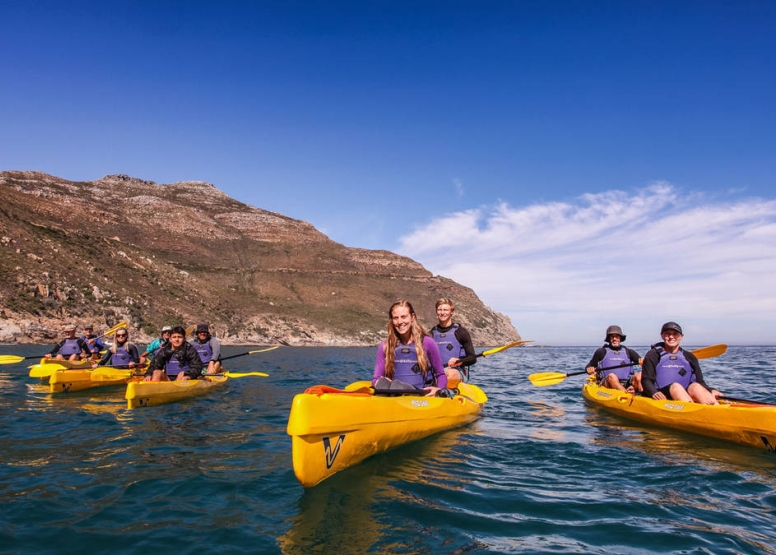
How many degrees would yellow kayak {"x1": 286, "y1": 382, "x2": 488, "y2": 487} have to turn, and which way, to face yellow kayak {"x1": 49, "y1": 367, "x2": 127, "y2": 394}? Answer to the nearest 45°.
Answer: approximately 90° to its right

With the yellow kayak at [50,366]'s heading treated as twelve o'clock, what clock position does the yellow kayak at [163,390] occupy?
the yellow kayak at [163,390] is roughly at 10 o'clock from the yellow kayak at [50,366].

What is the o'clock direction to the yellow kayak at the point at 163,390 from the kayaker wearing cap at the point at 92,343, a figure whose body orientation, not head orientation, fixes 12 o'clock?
The yellow kayak is roughly at 10 o'clock from the kayaker wearing cap.

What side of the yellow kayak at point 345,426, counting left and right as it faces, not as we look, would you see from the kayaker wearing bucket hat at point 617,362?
back

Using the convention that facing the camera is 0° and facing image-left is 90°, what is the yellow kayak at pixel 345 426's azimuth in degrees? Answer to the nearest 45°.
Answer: approximately 45°

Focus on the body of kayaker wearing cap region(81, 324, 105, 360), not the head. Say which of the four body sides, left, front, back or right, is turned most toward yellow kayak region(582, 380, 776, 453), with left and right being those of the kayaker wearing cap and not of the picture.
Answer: left

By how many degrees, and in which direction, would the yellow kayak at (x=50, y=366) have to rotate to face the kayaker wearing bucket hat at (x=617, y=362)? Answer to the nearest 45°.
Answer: approximately 90° to its left

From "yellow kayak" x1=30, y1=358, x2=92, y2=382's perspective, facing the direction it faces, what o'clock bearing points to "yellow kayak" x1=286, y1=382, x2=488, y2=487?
"yellow kayak" x1=286, y1=382, x2=488, y2=487 is roughly at 10 o'clock from "yellow kayak" x1=30, y1=358, x2=92, y2=382.
